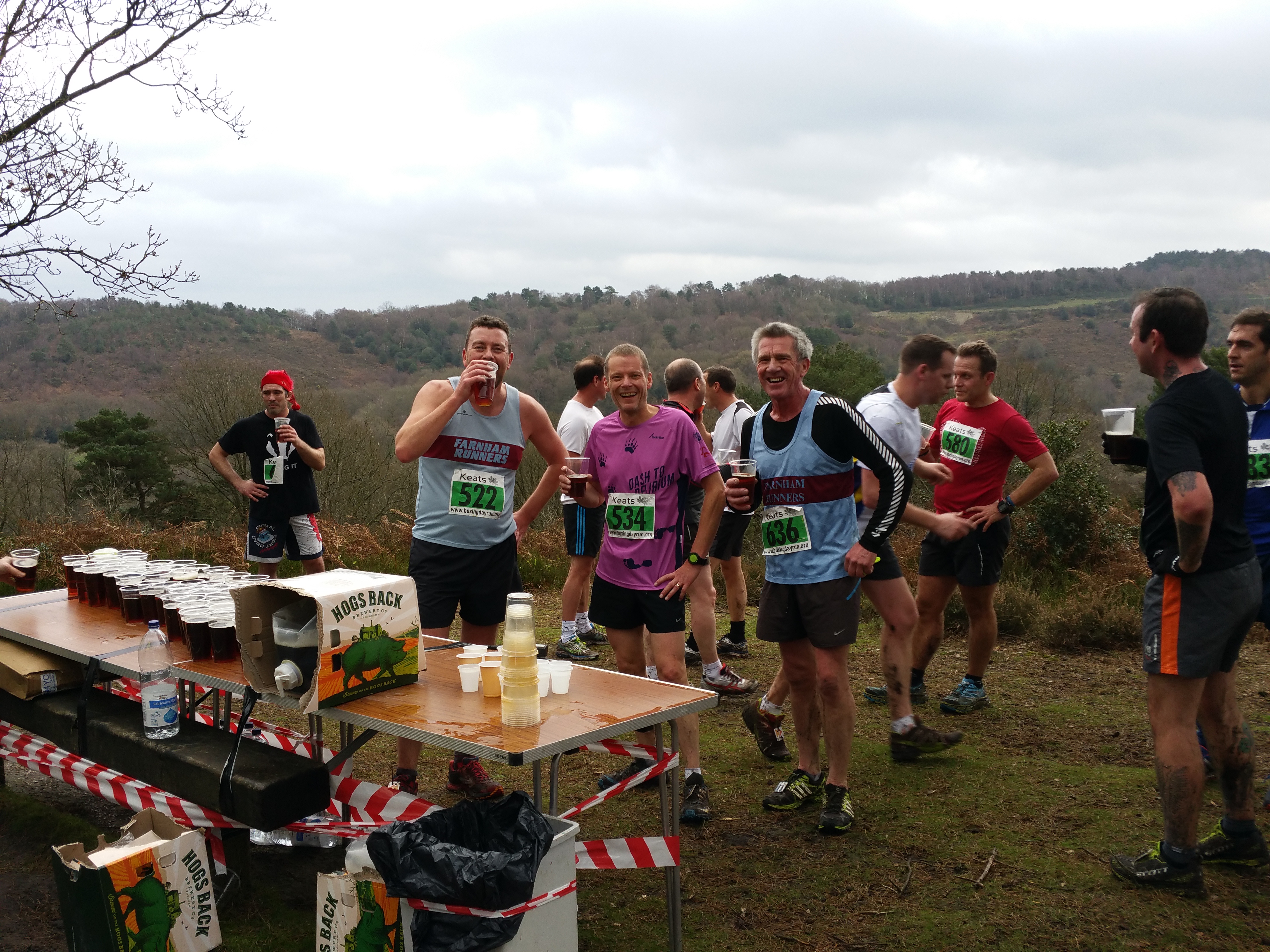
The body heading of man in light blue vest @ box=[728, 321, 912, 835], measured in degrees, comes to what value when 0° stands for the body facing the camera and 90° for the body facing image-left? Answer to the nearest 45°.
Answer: approximately 45°

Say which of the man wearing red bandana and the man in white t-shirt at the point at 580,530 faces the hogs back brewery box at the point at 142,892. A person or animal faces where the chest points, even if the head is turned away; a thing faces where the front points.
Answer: the man wearing red bandana

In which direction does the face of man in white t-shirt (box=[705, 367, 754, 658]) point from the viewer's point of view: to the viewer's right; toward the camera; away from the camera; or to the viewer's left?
to the viewer's left

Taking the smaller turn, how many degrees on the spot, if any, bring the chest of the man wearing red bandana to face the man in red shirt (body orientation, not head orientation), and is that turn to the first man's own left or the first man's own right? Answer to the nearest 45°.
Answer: approximately 45° to the first man's own left

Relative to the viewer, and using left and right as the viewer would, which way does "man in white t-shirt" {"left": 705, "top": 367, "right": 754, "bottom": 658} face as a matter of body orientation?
facing to the left of the viewer

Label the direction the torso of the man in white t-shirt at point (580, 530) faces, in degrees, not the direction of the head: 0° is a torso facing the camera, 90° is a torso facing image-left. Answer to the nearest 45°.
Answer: approximately 270°

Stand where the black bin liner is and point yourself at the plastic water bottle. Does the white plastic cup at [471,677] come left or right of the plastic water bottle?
right

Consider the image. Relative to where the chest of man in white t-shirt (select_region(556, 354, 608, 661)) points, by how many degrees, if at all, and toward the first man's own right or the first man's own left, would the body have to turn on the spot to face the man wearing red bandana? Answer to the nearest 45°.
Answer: approximately 180°

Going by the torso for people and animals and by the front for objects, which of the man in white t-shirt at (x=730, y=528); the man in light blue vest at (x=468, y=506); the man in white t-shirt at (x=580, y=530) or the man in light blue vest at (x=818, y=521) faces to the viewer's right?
the man in white t-shirt at (x=580, y=530)
